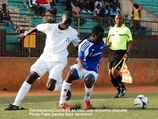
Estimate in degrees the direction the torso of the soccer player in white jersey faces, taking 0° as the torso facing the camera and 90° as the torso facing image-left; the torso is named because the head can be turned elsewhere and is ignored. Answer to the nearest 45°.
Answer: approximately 0°

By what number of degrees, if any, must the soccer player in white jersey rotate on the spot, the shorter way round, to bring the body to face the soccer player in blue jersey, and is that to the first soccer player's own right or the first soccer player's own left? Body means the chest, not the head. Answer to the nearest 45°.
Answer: approximately 90° to the first soccer player's own left
